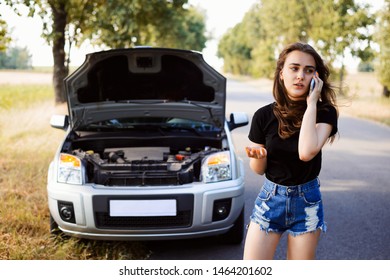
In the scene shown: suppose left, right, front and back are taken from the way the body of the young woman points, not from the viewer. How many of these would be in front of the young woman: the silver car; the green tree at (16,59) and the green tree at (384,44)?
0

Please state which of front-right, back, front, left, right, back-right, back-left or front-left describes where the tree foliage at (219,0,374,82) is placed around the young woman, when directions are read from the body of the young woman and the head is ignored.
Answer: back

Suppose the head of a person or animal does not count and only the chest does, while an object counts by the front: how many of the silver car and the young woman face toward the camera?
2

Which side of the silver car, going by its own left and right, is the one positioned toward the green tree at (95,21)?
back

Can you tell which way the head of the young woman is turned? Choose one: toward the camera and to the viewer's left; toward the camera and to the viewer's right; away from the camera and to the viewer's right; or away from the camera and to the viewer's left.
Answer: toward the camera and to the viewer's left

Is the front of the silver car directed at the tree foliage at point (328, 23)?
no

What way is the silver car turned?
toward the camera

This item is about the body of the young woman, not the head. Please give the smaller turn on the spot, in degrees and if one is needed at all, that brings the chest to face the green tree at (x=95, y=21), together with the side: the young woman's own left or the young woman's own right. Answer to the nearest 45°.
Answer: approximately 135° to the young woman's own right

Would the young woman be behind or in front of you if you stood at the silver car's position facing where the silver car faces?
in front

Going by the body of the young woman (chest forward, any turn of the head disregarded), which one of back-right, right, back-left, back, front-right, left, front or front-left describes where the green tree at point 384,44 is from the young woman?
back

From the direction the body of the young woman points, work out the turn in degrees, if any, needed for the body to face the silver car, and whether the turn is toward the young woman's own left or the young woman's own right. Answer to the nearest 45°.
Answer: approximately 135° to the young woman's own right

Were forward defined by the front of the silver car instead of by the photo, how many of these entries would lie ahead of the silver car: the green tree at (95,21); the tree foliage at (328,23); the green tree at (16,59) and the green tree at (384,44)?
0

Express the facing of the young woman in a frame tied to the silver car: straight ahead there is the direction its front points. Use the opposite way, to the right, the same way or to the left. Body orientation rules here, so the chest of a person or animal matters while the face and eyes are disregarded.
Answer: the same way
